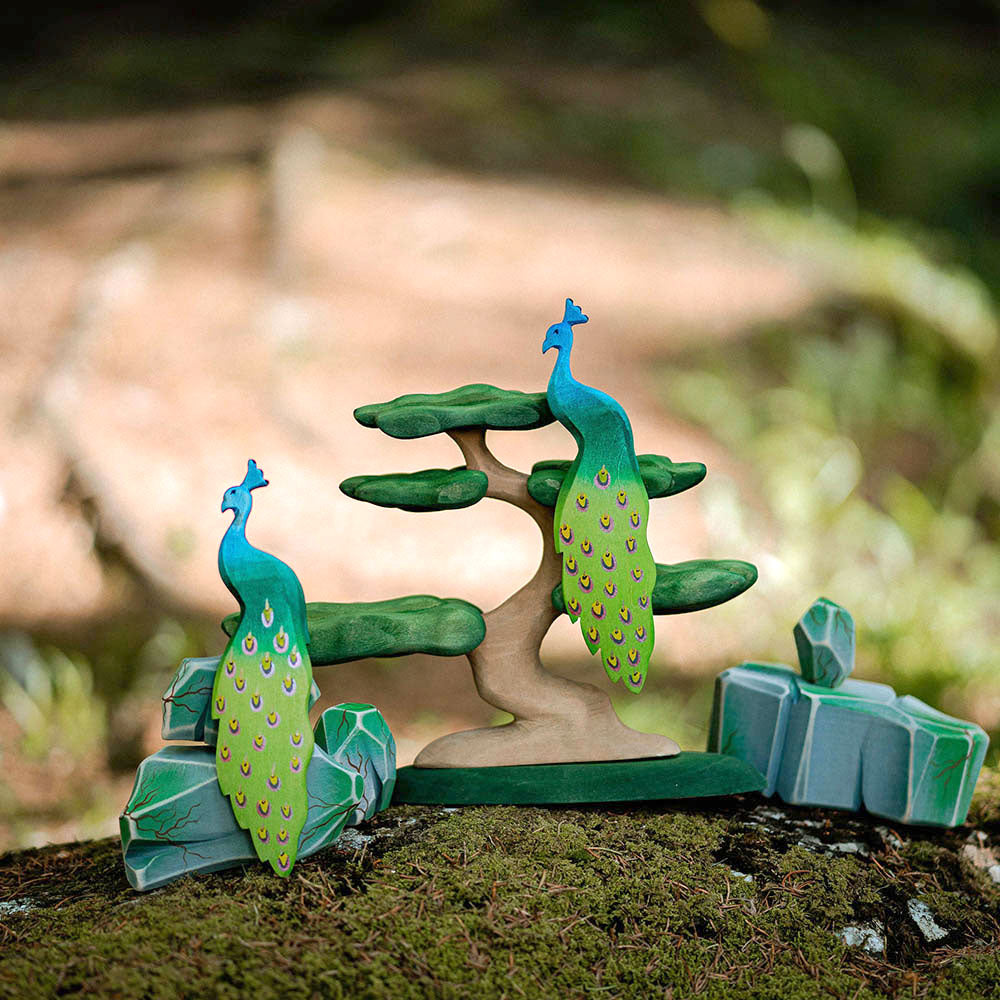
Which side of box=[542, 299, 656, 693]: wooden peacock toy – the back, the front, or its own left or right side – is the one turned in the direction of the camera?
left

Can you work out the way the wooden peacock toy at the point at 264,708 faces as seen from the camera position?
facing to the left of the viewer

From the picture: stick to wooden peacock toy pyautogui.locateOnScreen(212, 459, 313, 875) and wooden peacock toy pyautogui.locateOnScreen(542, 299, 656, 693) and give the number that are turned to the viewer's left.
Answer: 2

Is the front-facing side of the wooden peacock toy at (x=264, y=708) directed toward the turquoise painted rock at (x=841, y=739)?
no

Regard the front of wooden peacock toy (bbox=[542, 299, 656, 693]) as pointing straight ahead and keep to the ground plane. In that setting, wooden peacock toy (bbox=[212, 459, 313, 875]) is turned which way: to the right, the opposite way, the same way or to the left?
the same way
